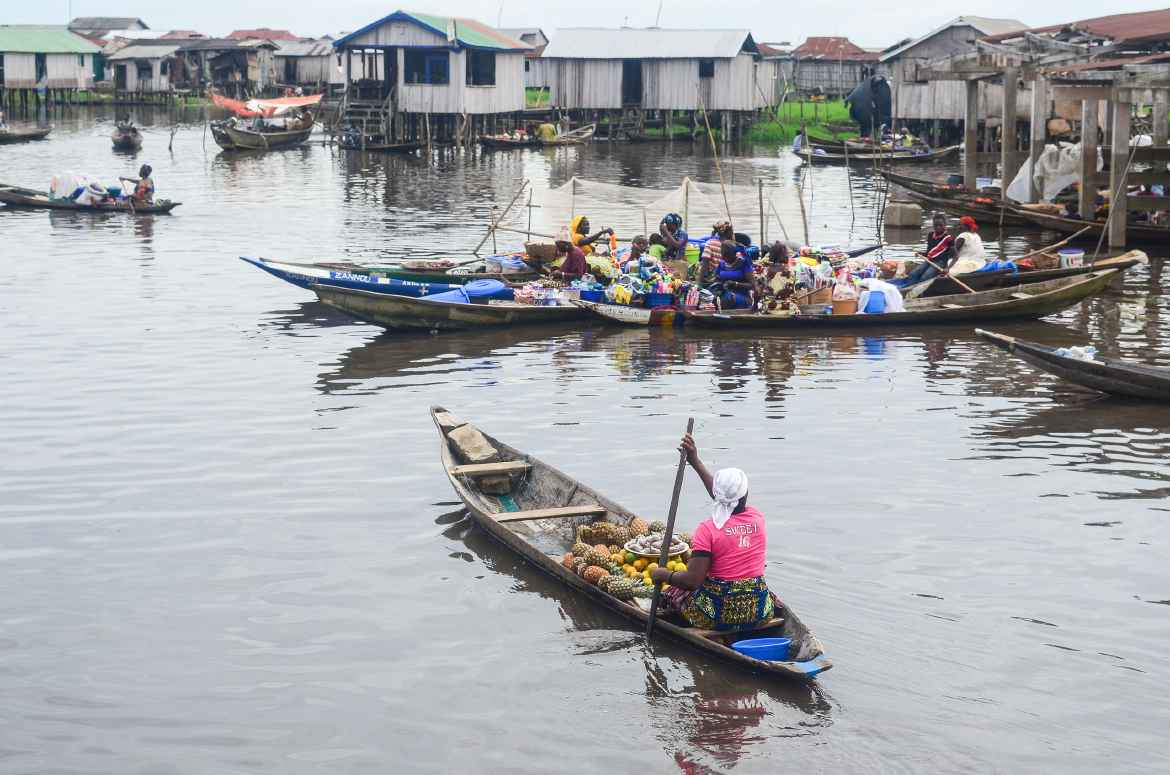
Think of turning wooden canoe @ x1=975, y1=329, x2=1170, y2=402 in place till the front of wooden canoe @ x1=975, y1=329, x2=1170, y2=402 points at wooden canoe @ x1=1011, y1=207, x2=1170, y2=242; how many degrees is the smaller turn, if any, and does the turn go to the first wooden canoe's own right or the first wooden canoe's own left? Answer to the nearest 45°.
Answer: approximately 90° to the first wooden canoe's own right

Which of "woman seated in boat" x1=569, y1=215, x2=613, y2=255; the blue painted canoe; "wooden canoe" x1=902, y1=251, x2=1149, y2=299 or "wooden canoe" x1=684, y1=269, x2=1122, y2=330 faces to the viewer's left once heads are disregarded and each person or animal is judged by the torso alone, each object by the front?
the blue painted canoe

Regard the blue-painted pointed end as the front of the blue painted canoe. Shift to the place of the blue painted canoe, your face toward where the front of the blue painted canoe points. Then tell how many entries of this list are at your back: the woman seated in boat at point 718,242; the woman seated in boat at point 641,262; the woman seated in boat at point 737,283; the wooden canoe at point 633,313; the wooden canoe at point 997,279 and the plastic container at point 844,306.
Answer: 6

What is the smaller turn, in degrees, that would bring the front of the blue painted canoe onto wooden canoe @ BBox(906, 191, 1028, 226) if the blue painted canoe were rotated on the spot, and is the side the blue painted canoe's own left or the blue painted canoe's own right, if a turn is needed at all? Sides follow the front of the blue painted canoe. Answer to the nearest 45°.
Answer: approximately 135° to the blue painted canoe's own right

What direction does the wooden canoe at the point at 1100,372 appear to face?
to the viewer's left

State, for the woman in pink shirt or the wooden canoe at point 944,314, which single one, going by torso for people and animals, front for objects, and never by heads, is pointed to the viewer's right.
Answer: the wooden canoe

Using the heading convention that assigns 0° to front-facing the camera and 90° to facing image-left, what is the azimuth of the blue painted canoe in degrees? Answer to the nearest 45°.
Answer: approximately 90°

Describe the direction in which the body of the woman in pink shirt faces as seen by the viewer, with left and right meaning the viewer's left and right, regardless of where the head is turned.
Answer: facing away from the viewer and to the left of the viewer

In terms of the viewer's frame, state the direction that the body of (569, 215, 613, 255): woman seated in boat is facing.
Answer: to the viewer's right

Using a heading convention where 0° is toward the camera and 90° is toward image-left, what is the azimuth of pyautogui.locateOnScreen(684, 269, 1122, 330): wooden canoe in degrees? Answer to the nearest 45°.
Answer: approximately 270°

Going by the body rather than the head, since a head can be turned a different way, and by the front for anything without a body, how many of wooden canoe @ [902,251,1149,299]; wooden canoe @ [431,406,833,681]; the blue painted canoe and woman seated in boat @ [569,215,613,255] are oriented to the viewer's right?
2

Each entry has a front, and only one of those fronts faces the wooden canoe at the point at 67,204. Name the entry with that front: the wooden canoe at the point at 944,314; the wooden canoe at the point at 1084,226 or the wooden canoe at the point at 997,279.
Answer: the wooden canoe at the point at 1084,226

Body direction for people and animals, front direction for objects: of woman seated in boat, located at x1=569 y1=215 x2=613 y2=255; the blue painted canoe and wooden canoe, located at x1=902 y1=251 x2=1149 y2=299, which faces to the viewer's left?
the blue painted canoe
